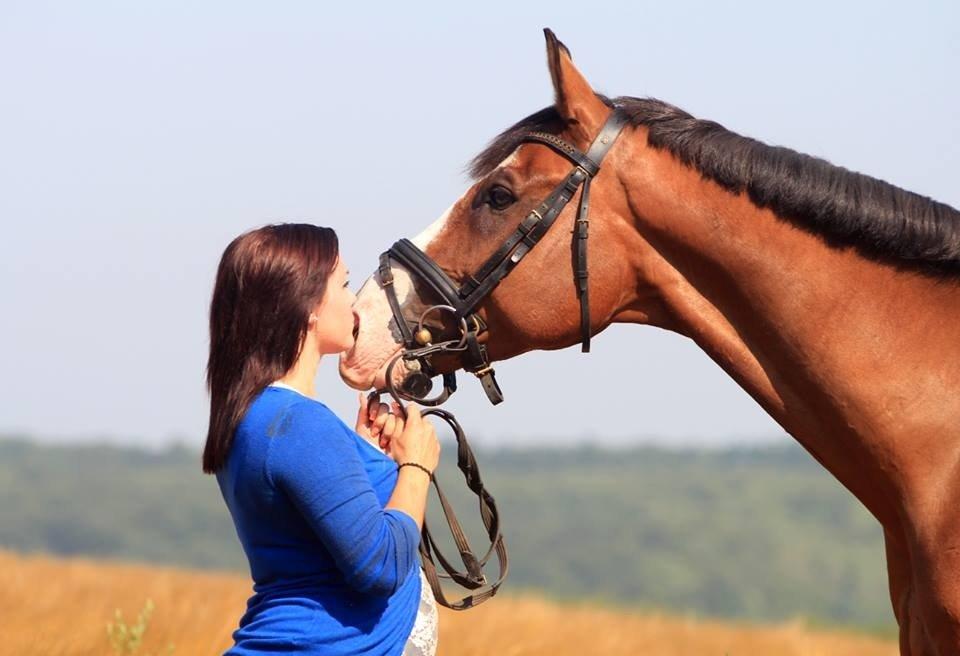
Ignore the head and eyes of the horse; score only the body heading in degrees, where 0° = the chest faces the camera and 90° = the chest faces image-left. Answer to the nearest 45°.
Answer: approximately 90°

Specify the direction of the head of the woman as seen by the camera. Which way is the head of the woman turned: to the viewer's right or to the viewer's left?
to the viewer's right

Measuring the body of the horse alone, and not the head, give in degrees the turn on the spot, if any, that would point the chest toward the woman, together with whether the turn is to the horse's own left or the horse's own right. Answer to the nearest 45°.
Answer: approximately 45° to the horse's own left
